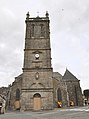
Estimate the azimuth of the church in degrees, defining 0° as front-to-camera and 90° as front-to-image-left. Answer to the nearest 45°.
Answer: approximately 0°
